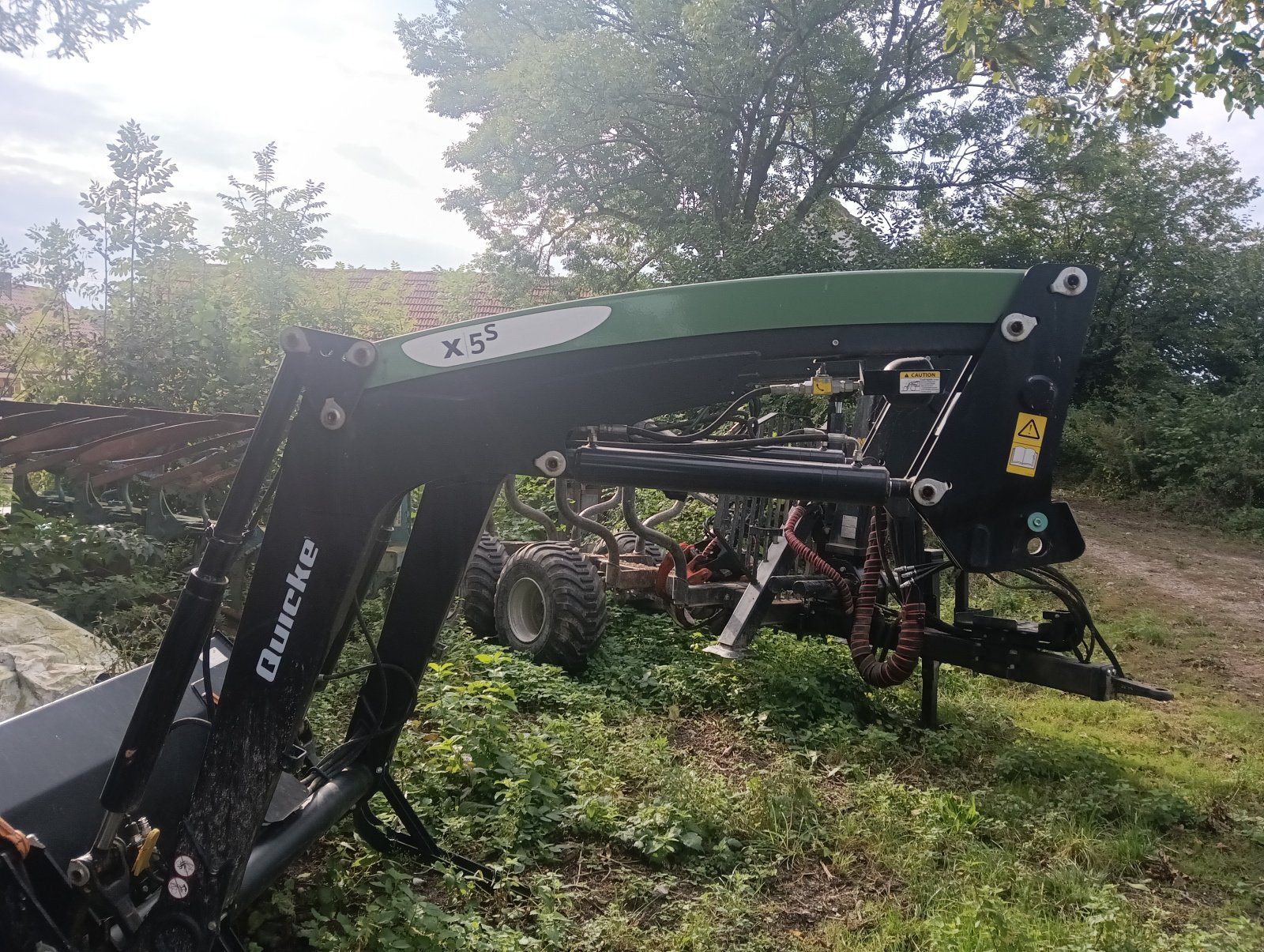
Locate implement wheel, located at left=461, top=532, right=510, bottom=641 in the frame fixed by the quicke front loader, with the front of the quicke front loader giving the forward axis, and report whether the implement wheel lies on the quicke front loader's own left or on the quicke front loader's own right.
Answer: on the quicke front loader's own right

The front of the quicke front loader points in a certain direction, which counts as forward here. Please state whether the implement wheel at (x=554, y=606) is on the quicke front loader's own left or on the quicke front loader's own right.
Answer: on the quicke front loader's own right

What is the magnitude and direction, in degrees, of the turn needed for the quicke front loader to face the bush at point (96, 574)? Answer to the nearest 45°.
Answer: approximately 45° to its right

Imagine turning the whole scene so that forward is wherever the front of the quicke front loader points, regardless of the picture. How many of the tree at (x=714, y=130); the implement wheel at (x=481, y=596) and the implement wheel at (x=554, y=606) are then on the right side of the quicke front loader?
3

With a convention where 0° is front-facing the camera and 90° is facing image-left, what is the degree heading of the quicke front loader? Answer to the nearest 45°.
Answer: approximately 90°

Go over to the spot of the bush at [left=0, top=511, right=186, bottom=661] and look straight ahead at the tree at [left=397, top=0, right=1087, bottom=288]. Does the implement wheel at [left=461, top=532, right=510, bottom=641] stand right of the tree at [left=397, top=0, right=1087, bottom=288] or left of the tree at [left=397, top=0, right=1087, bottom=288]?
right

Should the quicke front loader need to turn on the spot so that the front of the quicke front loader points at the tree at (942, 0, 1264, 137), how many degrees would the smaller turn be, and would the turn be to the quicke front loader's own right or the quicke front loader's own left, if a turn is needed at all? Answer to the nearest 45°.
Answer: approximately 135° to the quicke front loader's own right
